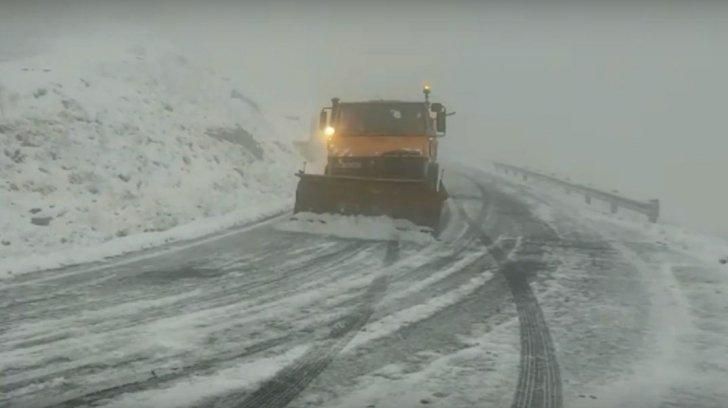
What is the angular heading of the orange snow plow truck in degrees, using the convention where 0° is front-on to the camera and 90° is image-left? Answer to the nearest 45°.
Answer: approximately 0°
